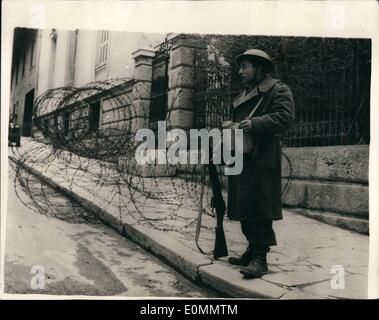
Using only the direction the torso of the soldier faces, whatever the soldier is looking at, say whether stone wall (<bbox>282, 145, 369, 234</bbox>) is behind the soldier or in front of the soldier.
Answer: behind

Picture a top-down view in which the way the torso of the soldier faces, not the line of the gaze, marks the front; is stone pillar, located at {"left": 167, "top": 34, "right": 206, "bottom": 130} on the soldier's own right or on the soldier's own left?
on the soldier's own right

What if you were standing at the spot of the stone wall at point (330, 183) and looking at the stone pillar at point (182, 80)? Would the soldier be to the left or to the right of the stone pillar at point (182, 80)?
left

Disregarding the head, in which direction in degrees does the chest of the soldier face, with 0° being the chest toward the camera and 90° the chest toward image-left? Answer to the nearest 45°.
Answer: approximately 45°

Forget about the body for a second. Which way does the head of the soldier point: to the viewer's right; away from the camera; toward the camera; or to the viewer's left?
to the viewer's left
